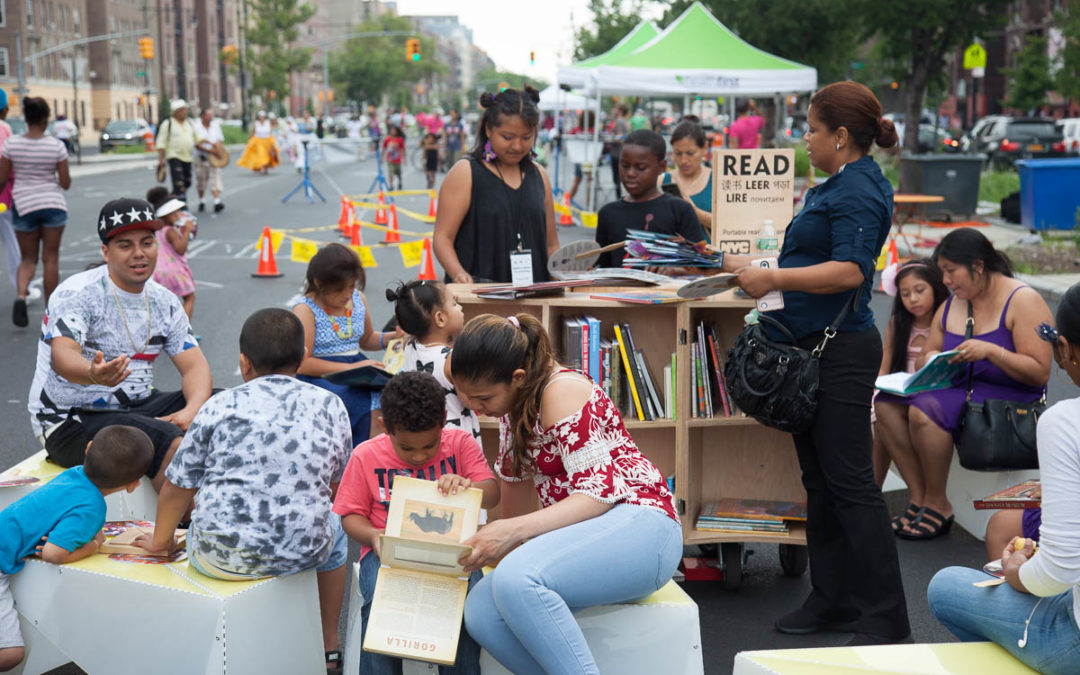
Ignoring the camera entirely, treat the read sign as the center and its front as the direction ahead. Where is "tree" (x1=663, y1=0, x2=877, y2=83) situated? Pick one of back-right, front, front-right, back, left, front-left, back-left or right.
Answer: back

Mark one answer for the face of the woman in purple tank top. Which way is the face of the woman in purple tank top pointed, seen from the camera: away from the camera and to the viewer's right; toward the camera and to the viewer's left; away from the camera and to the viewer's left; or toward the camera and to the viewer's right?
toward the camera and to the viewer's left

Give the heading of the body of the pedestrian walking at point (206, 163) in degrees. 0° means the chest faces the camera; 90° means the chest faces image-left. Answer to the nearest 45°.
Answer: approximately 0°

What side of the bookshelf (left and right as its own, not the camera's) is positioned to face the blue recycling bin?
back

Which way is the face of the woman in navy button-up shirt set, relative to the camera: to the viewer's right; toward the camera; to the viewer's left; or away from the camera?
to the viewer's left

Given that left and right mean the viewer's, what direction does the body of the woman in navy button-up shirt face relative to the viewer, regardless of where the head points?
facing to the left of the viewer

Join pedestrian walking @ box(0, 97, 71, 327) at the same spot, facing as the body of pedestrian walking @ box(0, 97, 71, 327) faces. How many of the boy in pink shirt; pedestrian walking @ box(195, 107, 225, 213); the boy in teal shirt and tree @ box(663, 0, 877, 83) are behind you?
2

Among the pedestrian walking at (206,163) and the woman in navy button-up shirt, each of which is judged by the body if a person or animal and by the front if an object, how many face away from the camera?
0

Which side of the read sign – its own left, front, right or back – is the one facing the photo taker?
front
